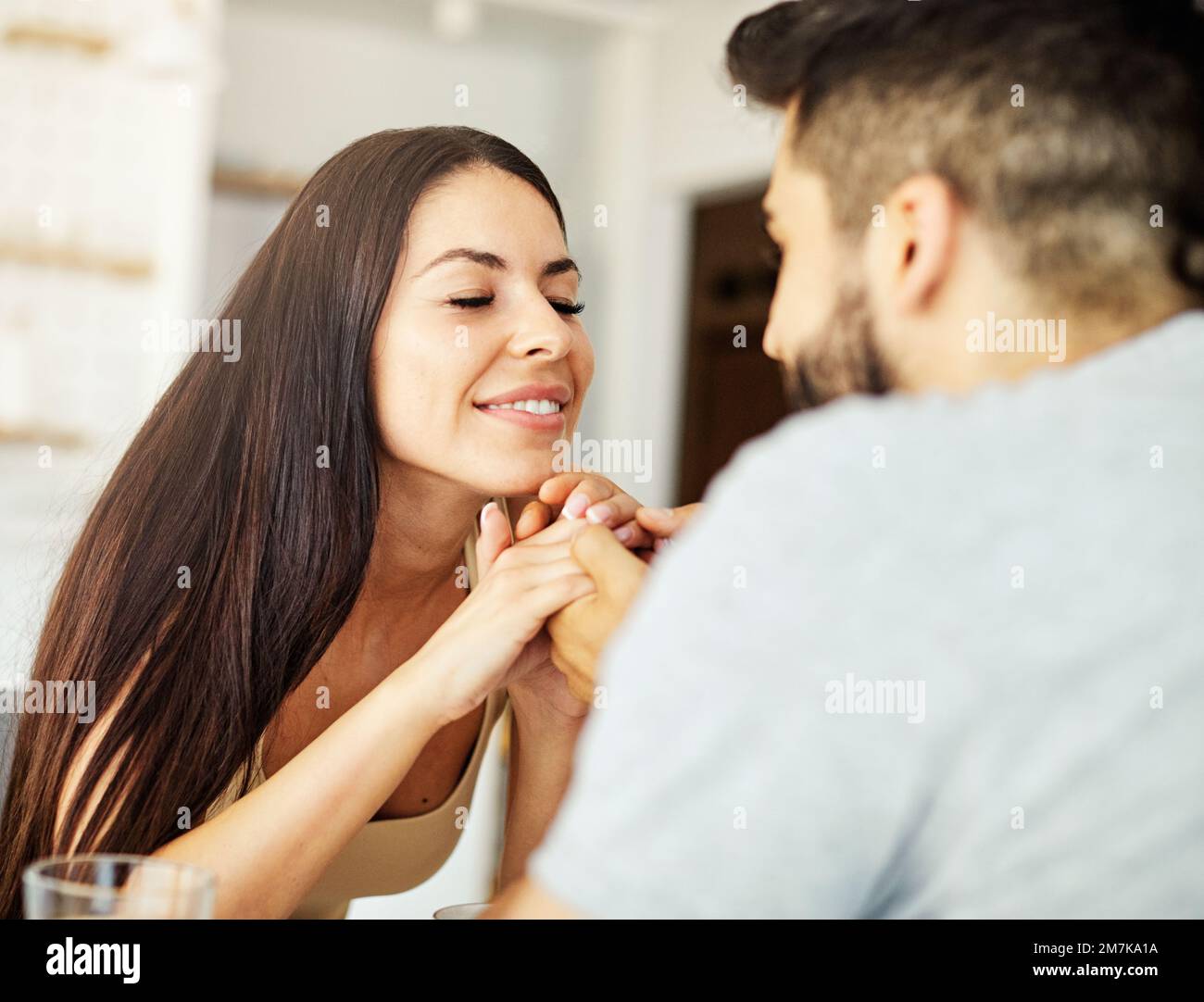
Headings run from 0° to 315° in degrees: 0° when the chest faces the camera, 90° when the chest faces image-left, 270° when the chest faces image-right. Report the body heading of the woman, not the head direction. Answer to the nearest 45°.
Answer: approximately 315°

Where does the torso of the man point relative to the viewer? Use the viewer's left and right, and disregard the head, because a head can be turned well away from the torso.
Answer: facing away from the viewer and to the left of the viewer

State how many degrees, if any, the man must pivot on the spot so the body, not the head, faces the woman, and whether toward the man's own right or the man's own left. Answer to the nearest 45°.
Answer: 0° — they already face them

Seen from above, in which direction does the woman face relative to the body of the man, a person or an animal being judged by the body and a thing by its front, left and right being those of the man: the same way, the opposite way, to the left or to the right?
the opposite way

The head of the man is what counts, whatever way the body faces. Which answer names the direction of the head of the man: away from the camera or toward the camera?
away from the camera
